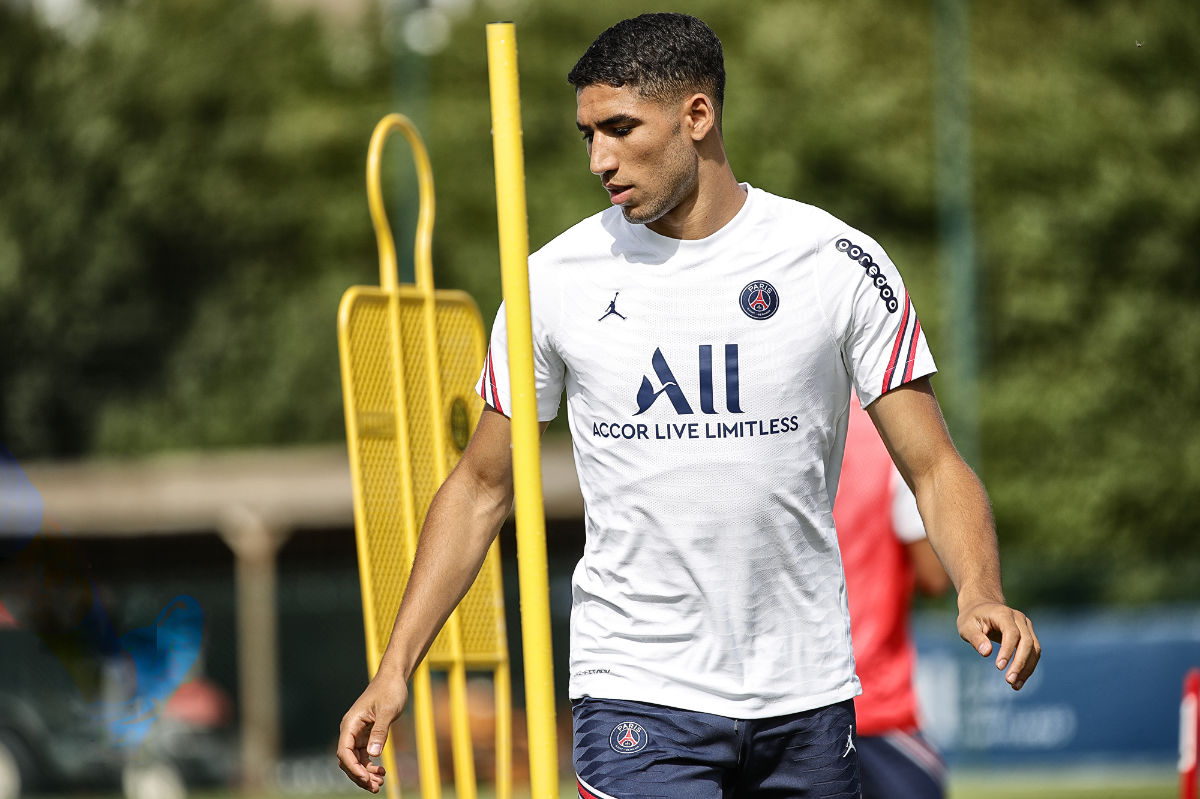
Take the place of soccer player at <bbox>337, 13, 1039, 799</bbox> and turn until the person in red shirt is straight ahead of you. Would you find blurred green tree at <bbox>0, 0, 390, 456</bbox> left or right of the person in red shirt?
left

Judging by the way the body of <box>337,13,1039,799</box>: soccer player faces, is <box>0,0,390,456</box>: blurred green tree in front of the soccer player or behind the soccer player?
behind

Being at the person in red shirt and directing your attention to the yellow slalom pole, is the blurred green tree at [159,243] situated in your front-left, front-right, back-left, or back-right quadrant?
back-right

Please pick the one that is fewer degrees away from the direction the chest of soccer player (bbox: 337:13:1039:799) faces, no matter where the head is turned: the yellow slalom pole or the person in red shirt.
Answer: the yellow slalom pole

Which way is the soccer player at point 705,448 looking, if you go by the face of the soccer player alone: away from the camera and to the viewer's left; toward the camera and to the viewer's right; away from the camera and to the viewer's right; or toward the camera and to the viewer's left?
toward the camera and to the viewer's left

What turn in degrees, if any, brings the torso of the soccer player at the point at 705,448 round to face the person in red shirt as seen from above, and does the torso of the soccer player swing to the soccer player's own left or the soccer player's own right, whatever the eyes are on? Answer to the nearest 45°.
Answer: approximately 180°

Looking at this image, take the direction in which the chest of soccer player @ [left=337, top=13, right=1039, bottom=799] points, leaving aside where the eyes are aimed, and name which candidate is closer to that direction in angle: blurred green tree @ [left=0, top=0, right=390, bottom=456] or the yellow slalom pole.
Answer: the yellow slalom pole

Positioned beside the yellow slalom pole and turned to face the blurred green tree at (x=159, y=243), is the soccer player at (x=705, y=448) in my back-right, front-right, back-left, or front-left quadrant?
front-right

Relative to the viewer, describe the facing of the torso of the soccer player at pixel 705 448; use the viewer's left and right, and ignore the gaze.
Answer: facing the viewer
